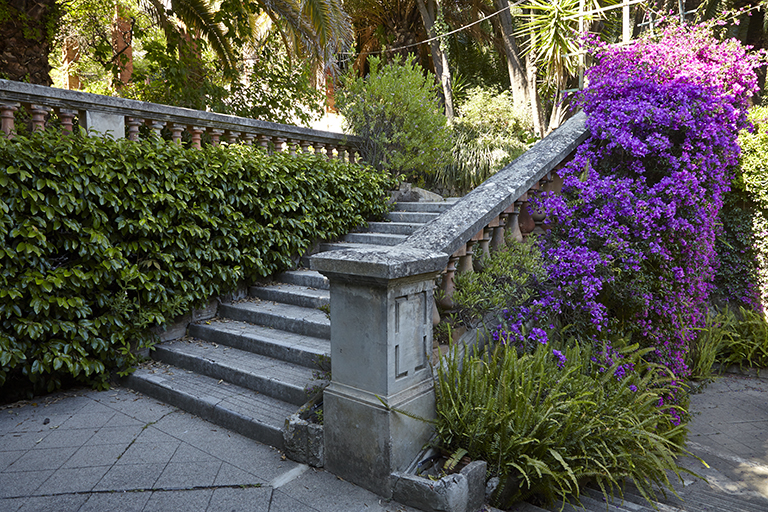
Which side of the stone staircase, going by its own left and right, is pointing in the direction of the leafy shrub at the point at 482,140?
back

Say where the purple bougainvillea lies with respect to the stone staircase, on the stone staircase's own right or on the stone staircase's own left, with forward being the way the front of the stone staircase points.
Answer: on the stone staircase's own left

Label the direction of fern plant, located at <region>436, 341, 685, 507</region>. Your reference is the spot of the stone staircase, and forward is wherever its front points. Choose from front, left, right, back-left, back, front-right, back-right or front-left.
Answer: left

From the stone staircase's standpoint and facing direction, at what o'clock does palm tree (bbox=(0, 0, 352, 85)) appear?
The palm tree is roughly at 4 o'clock from the stone staircase.

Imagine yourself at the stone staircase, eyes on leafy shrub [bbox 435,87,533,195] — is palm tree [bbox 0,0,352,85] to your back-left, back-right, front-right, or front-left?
front-left

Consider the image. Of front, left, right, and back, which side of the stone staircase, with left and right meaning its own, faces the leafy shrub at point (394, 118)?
back

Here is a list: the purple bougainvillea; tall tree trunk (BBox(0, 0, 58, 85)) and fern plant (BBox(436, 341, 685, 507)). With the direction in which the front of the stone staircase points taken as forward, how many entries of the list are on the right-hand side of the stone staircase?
1

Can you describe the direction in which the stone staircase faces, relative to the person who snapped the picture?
facing the viewer and to the left of the viewer

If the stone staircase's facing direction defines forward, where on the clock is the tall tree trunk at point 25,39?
The tall tree trunk is roughly at 3 o'clock from the stone staircase.

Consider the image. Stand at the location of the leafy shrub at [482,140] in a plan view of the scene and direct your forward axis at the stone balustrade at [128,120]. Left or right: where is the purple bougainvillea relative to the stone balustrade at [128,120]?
left

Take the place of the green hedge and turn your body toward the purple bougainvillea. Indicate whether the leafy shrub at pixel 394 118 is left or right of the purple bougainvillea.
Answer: left
